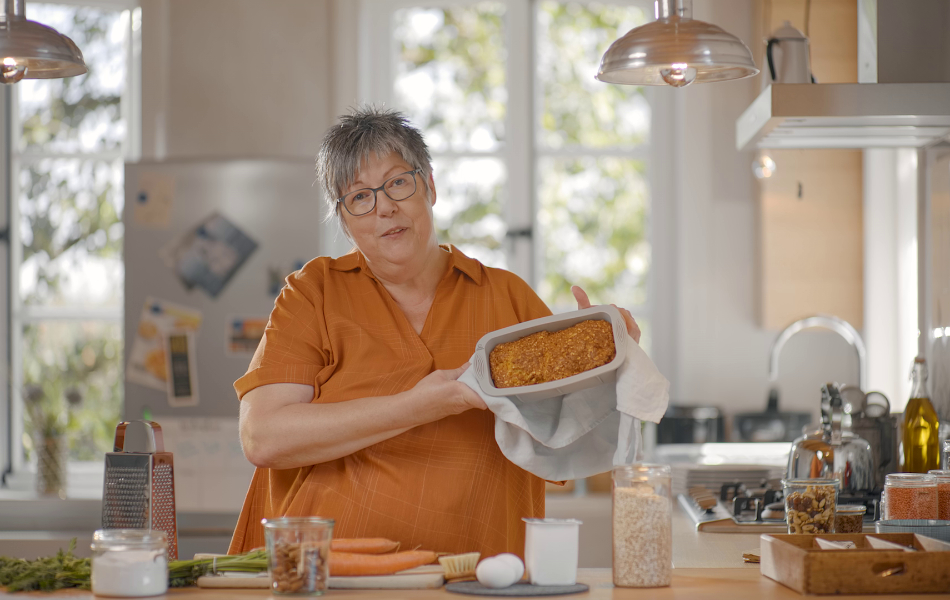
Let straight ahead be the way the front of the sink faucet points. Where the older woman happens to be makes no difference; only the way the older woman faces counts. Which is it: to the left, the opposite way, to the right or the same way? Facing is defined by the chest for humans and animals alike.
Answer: to the left

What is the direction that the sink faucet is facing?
to the viewer's left

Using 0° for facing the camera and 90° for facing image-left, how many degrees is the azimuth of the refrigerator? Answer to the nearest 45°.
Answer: approximately 0°

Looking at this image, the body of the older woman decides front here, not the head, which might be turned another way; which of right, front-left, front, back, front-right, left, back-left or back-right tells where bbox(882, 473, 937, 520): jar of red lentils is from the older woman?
left

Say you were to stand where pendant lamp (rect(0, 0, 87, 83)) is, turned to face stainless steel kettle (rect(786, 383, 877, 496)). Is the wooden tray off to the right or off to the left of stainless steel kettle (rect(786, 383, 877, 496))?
right

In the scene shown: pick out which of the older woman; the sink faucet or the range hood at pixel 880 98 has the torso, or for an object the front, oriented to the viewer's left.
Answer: the sink faucet

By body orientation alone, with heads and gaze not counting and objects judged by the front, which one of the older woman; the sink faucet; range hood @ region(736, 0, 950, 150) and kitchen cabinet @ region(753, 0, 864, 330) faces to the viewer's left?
the sink faucet

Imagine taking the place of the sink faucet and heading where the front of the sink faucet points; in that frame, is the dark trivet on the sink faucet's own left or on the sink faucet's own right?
on the sink faucet's own left

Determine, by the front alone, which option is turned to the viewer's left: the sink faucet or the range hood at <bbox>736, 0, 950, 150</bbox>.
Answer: the sink faucet
